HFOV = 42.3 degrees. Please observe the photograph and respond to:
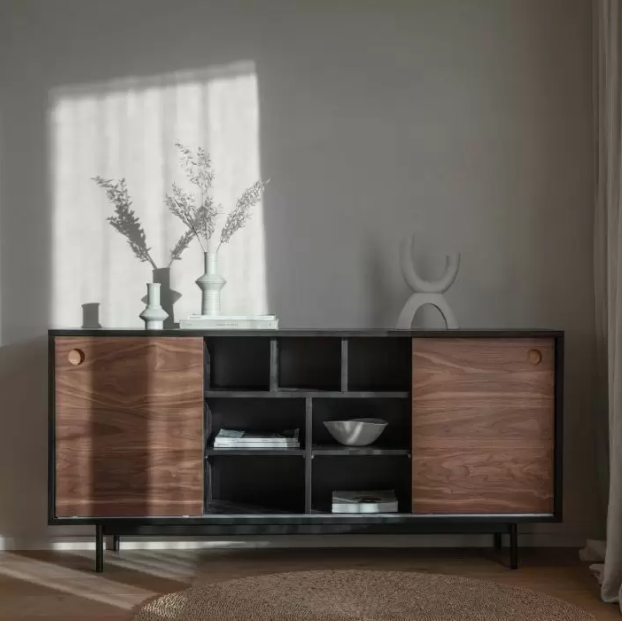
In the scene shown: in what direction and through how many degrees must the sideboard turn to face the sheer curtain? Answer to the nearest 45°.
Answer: approximately 90° to its left

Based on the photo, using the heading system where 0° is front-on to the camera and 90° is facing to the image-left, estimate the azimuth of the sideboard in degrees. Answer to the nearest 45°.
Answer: approximately 0°
